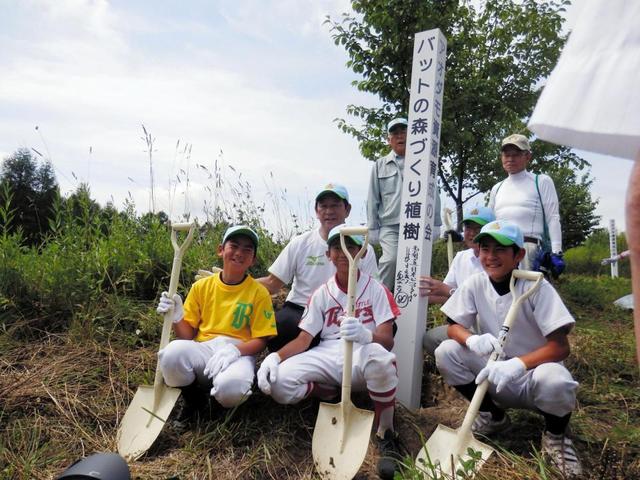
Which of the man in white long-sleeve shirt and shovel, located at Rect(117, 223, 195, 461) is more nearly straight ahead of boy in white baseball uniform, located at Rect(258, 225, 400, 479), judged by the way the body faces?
the shovel

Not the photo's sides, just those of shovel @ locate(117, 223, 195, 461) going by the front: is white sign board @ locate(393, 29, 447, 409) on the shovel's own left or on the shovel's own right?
on the shovel's own left

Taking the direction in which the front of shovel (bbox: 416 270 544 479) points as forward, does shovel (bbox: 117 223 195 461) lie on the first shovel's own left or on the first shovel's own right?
on the first shovel's own right

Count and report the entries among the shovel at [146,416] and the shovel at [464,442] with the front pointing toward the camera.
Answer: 2

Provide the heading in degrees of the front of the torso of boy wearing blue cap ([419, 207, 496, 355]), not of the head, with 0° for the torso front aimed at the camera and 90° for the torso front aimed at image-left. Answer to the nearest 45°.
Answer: approximately 45°
